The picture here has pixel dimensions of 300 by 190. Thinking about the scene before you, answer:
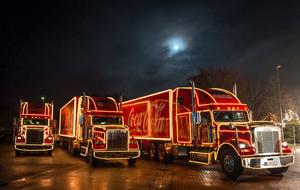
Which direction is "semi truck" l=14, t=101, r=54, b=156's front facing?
toward the camera

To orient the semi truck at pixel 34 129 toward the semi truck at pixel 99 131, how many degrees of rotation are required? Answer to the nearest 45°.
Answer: approximately 45° to its left

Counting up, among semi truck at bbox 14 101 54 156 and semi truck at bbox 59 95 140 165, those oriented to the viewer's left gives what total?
0

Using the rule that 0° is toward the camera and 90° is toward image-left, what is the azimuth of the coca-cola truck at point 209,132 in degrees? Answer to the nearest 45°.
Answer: approximately 315°

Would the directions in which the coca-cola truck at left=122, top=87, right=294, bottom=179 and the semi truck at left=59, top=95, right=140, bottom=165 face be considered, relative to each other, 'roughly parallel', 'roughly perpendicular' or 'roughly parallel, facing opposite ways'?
roughly parallel

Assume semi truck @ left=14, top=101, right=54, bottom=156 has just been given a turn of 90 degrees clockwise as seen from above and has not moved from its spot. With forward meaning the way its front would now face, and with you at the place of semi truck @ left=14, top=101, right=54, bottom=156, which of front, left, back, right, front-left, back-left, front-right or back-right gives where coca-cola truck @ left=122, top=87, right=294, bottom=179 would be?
back-left

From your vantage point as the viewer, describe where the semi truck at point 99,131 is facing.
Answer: facing the viewer and to the right of the viewer
